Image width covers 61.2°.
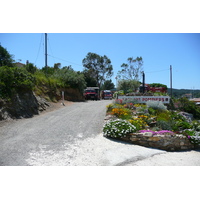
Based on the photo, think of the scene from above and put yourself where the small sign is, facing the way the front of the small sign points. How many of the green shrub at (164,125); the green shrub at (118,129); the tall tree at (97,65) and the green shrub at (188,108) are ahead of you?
2

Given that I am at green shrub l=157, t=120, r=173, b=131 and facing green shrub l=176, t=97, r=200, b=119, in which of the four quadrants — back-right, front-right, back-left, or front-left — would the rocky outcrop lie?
back-left

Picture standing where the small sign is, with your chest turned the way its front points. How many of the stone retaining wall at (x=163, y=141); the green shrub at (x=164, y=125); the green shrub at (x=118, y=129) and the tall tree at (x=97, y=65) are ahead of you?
3

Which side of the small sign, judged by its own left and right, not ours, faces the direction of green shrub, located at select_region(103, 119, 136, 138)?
front

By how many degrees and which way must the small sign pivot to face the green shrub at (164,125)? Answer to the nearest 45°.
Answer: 0° — it already faces it

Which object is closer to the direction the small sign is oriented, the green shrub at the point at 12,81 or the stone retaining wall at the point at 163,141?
the stone retaining wall

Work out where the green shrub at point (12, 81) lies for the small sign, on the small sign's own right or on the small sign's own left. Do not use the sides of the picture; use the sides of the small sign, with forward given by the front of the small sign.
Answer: on the small sign's own right

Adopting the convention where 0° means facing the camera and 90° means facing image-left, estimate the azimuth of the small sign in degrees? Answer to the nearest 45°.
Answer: approximately 0°

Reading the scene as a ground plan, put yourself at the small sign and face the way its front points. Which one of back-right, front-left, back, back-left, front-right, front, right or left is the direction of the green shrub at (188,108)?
back-left

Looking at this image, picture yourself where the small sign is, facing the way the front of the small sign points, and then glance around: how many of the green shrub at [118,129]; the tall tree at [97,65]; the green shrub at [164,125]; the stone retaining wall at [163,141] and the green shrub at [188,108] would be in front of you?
3

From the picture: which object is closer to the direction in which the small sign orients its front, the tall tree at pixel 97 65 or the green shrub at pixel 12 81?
the green shrub

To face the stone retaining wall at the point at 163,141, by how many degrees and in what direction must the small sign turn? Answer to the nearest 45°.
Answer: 0° — it already faces it

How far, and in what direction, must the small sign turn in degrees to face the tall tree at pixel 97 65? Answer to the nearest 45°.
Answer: approximately 135° to its right

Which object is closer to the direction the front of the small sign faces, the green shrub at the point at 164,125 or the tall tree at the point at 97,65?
the green shrub

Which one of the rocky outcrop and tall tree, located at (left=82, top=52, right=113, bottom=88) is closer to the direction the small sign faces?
the rocky outcrop

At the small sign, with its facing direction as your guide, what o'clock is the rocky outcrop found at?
The rocky outcrop is roughly at 2 o'clock from the small sign.
